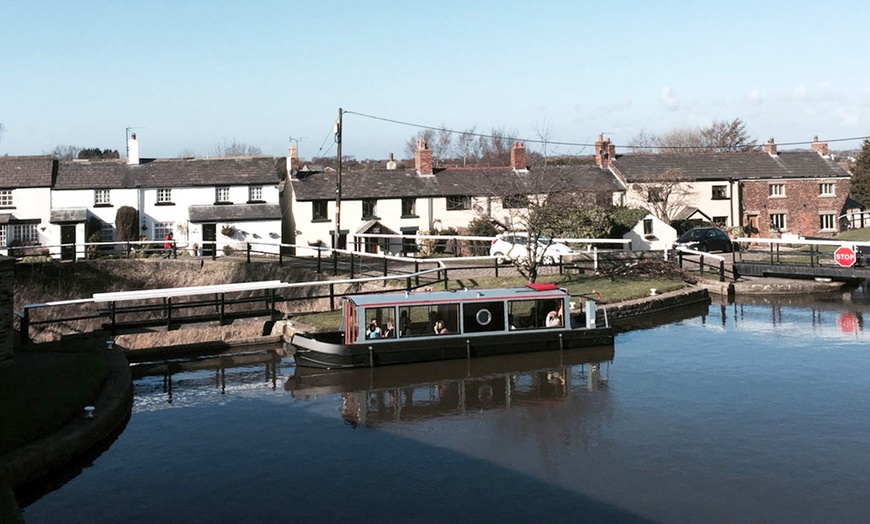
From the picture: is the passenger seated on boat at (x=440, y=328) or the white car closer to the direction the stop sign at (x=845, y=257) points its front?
the passenger seated on boat

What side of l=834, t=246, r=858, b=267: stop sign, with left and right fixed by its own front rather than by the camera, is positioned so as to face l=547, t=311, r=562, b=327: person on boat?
front

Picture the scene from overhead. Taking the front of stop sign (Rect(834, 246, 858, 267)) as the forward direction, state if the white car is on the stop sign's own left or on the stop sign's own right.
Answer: on the stop sign's own right

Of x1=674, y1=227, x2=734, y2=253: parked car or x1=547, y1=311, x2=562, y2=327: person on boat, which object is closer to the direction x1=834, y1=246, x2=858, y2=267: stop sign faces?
the person on boat

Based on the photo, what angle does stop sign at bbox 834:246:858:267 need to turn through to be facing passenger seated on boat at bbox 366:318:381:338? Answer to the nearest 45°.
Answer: approximately 45° to its right

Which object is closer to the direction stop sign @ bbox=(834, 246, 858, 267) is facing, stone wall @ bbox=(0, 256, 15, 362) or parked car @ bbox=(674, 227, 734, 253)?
the stone wall

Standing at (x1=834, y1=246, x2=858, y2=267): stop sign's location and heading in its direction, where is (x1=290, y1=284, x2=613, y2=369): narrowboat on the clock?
The narrowboat is roughly at 1 o'clock from the stop sign.

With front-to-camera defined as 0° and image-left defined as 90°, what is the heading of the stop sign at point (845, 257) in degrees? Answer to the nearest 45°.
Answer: approximately 0°

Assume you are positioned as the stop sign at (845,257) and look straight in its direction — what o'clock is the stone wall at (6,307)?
The stone wall is roughly at 1 o'clock from the stop sign.

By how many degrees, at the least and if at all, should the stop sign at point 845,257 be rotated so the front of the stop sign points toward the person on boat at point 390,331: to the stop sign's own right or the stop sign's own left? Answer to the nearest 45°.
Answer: approximately 45° to the stop sign's own right

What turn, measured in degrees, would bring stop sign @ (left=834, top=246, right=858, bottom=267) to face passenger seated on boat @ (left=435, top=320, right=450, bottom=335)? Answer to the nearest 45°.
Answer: approximately 45° to its right
